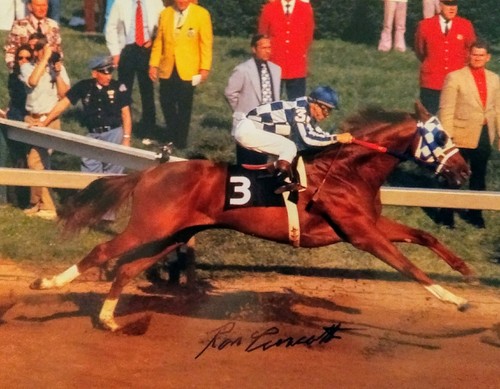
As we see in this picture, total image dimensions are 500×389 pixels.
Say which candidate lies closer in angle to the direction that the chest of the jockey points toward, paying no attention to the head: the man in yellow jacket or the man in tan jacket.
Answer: the man in tan jacket

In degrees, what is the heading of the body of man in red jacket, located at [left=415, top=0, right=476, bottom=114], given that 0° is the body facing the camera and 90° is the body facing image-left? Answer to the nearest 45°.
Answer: approximately 0°

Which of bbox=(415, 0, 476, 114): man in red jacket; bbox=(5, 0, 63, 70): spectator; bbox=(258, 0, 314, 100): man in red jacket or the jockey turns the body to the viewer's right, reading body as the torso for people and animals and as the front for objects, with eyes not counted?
the jockey

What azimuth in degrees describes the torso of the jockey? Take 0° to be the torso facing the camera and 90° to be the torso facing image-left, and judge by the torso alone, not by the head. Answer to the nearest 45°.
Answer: approximately 270°

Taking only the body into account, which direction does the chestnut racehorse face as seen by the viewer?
to the viewer's right

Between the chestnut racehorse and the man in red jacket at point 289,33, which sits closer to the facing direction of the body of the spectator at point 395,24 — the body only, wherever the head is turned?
the chestnut racehorse

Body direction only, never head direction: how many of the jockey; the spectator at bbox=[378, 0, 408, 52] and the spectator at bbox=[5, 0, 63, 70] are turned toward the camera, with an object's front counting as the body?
2
